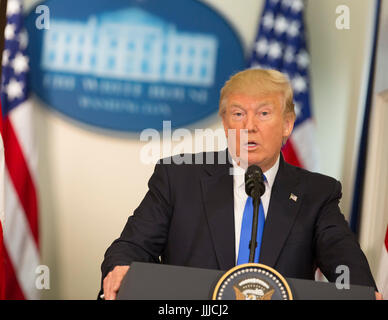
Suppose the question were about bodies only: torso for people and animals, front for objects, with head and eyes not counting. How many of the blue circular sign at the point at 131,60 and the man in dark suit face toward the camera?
2

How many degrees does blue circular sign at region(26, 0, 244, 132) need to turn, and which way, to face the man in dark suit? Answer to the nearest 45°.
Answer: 0° — it already faces them

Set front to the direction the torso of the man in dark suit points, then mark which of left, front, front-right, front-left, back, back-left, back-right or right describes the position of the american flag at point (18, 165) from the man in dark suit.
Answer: back-right

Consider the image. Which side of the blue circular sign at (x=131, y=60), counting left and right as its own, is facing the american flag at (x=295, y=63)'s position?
left

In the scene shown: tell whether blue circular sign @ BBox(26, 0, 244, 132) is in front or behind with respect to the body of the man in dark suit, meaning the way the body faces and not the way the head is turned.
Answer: behind

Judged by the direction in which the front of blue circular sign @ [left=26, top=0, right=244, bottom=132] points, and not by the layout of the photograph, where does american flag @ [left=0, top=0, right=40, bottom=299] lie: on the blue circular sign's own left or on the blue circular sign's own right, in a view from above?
on the blue circular sign's own right

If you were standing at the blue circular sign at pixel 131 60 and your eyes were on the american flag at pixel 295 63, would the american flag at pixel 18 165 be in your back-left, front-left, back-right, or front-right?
back-right

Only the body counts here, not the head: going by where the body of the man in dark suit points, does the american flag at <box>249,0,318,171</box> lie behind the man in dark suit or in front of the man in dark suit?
behind

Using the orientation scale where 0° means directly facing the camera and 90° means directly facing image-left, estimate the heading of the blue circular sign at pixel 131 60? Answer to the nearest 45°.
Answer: approximately 0°

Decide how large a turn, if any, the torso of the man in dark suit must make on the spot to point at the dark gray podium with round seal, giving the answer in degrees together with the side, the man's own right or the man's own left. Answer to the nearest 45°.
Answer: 0° — they already face it
